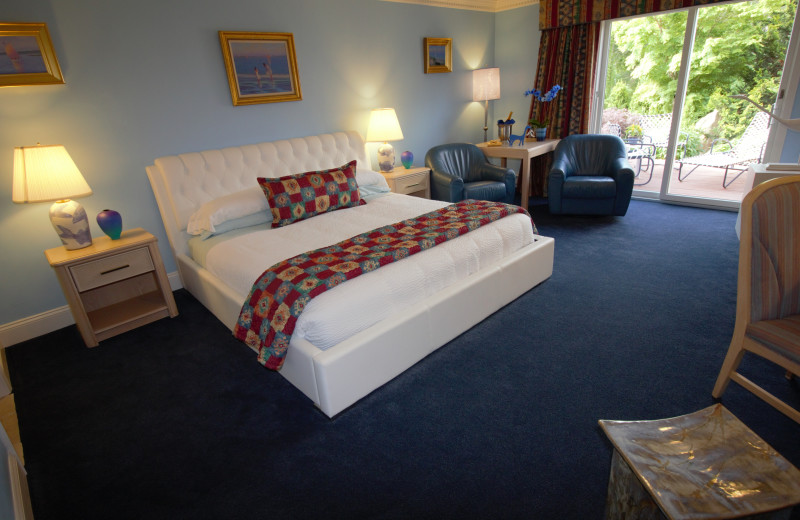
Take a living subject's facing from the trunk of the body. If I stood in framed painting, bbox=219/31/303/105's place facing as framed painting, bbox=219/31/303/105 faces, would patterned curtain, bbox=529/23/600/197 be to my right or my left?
on my left

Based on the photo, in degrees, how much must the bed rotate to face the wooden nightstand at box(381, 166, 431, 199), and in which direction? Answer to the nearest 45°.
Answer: approximately 135° to its left

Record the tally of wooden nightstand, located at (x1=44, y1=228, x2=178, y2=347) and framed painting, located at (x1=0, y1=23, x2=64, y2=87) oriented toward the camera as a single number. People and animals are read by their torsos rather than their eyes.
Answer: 2

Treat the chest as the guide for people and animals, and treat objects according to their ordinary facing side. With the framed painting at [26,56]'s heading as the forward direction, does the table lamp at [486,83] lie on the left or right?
on its left

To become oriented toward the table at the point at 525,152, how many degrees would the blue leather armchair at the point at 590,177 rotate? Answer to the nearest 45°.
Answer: approximately 90° to its right

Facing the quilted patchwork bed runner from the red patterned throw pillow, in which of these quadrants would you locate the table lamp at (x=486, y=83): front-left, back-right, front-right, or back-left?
back-left
